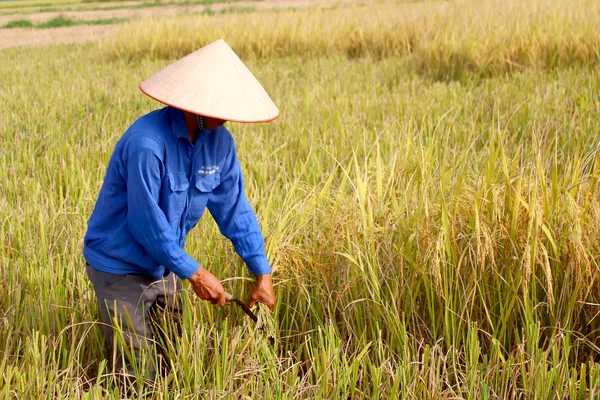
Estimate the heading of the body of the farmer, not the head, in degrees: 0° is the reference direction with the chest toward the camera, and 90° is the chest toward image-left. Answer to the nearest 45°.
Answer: approximately 315°
